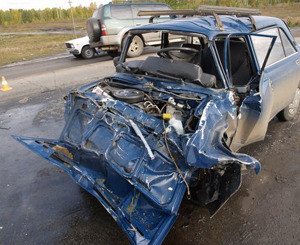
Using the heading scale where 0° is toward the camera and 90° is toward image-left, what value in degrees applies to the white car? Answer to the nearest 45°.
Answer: approximately 45°

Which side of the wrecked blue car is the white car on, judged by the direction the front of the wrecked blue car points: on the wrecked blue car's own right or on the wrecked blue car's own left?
on the wrecked blue car's own right

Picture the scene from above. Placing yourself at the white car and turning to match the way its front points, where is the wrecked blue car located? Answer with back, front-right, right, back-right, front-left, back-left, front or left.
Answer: front-left

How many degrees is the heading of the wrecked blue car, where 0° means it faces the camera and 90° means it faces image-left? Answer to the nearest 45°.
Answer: approximately 45°
